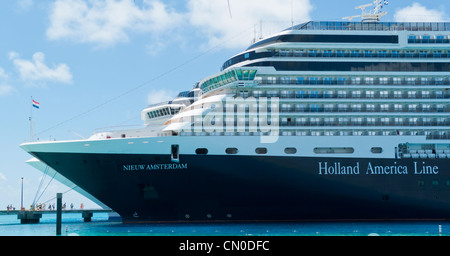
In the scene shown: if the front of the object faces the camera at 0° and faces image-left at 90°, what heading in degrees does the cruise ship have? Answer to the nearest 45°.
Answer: approximately 90°
